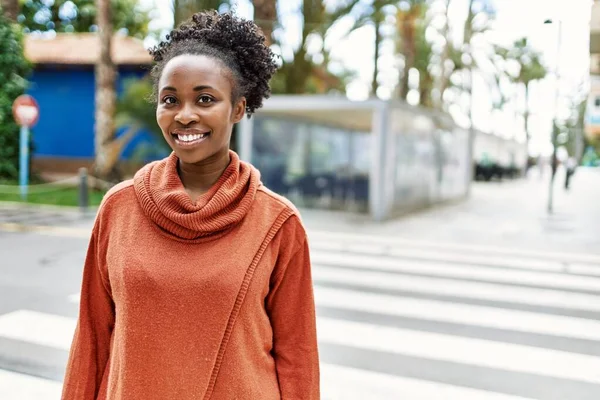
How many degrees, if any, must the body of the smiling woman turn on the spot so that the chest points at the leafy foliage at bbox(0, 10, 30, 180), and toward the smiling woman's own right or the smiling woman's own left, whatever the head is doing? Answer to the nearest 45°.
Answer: approximately 180°

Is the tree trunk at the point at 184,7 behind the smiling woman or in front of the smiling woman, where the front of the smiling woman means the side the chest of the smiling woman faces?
behind

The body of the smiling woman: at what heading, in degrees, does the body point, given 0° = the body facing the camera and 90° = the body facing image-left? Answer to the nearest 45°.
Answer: approximately 0°

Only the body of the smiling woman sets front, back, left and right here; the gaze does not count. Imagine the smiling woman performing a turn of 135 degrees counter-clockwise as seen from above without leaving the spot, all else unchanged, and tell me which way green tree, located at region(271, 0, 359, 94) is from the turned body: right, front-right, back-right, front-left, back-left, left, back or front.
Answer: front-left

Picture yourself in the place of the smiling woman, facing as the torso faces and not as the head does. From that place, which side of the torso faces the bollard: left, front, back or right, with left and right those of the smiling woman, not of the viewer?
back

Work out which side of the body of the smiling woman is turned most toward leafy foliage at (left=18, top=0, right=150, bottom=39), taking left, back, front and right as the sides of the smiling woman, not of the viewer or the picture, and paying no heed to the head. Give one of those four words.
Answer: back

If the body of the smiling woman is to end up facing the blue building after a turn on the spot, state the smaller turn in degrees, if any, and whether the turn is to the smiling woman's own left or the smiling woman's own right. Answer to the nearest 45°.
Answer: approximately 180°

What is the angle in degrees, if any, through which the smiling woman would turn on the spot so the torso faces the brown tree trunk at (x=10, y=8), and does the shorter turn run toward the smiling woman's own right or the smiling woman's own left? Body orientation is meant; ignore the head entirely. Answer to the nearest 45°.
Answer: approximately 180°
